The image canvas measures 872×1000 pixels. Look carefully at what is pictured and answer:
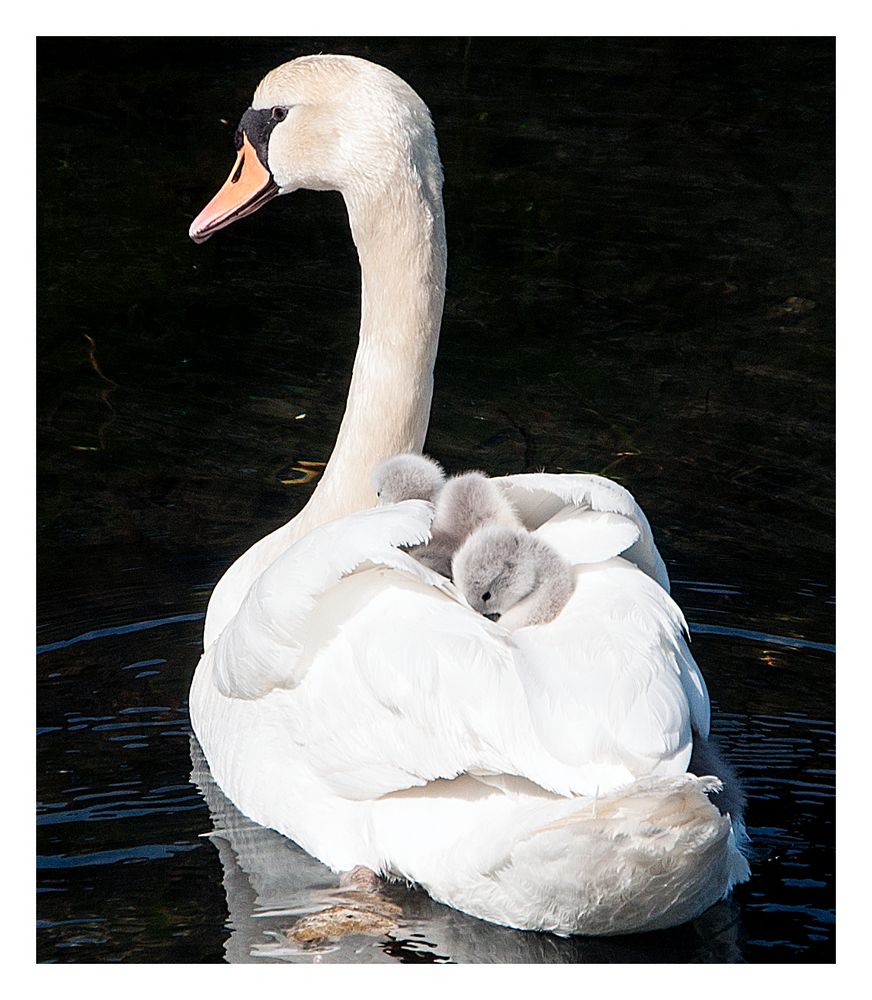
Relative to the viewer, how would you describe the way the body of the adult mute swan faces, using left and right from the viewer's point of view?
facing away from the viewer and to the left of the viewer

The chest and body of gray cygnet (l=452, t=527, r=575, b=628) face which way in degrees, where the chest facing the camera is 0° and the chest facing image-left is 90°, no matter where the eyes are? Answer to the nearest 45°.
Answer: approximately 45°
